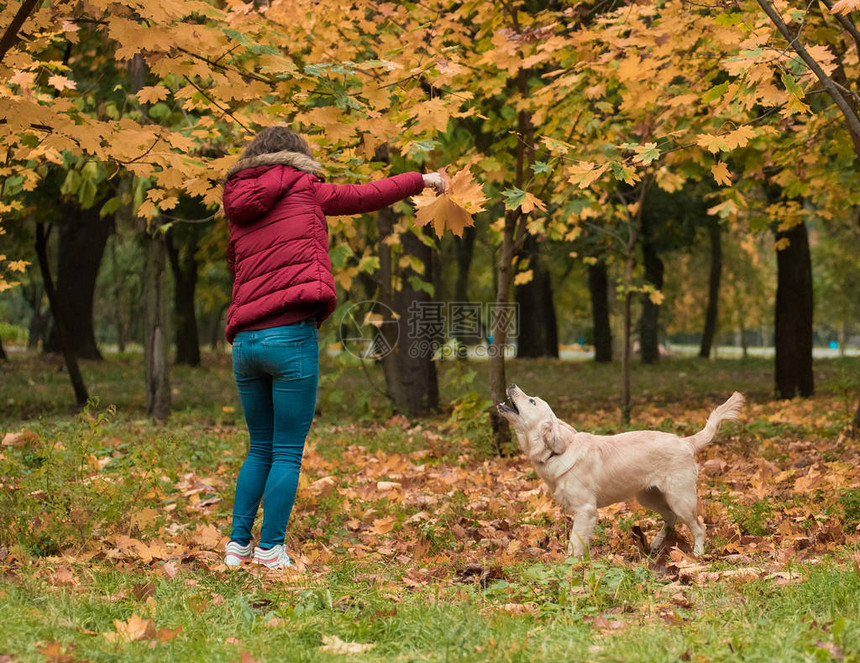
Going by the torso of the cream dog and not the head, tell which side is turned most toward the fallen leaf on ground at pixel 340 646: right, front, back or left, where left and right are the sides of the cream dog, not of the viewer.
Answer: left

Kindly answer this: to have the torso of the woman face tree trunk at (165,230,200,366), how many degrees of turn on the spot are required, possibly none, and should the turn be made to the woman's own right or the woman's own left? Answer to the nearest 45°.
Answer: approximately 45° to the woman's own left

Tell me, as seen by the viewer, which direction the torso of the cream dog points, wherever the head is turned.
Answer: to the viewer's left

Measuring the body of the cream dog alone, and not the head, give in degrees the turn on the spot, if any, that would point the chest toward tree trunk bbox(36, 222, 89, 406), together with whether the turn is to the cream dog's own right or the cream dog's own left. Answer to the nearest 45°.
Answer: approximately 45° to the cream dog's own right

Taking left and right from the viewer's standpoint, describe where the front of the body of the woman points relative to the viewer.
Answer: facing away from the viewer and to the right of the viewer

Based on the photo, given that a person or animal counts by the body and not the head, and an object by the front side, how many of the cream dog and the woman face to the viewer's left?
1

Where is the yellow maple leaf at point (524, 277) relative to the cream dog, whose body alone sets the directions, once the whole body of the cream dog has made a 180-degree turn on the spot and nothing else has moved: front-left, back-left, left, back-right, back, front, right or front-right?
left

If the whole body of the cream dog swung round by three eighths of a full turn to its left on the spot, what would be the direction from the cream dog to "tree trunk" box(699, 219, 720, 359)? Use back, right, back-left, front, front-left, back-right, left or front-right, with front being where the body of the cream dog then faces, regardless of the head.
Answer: back-left

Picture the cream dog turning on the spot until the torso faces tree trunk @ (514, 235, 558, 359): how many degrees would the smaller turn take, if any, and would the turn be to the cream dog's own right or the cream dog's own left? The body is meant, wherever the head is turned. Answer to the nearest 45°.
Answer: approximately 90° to the cream dog's own right
